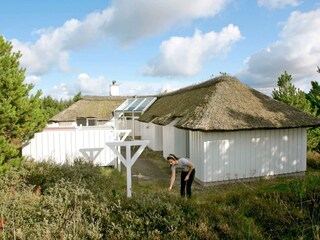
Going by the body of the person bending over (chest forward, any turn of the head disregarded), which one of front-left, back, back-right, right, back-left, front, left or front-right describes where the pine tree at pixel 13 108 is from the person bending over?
front-right

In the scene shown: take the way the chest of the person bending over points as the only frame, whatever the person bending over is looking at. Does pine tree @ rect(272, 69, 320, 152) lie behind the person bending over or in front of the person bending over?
behind
